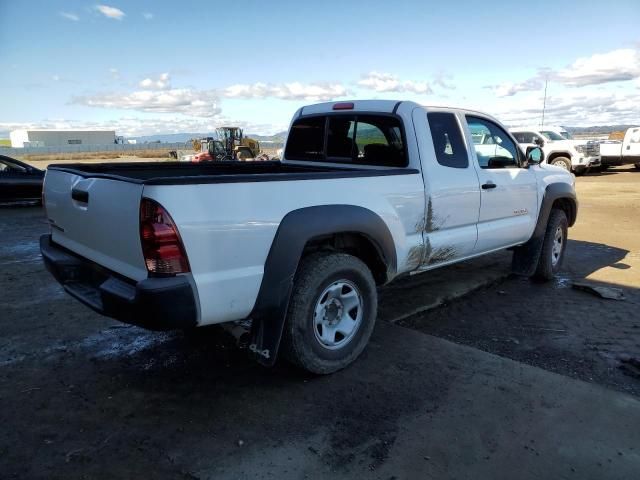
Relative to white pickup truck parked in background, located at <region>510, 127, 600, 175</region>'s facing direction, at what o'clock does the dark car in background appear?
The dark car in background is roughly at 3 o'clock from the white pickup truck parked in background.

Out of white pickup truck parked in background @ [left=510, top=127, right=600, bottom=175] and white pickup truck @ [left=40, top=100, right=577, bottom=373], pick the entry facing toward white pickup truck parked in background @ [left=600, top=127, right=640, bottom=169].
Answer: the white pickup truck

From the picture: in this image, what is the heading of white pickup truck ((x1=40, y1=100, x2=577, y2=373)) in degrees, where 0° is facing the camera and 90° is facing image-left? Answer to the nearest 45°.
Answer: approximately 225°

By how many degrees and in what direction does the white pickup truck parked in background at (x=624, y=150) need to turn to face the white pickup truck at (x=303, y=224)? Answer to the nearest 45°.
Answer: approximately 90° to its right

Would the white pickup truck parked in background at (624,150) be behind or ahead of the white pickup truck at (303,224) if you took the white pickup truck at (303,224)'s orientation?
ahead

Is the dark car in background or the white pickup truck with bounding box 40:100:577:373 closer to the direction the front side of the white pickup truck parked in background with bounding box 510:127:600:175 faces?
the white pickup truck

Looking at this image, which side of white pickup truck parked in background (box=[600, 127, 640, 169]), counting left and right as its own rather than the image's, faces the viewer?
right

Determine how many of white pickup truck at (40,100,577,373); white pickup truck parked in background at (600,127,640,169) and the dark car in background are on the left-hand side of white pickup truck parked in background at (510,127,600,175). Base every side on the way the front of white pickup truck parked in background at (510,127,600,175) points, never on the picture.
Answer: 1
